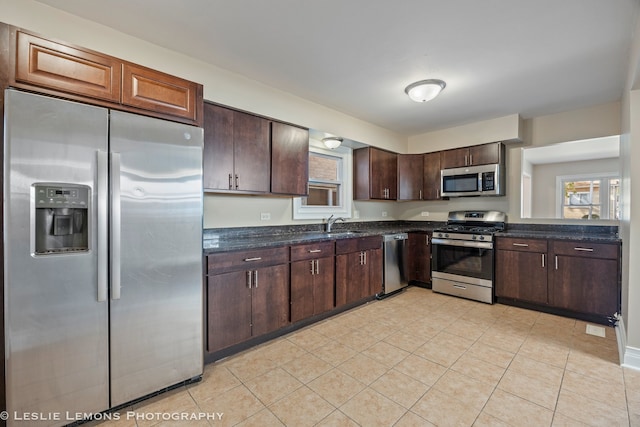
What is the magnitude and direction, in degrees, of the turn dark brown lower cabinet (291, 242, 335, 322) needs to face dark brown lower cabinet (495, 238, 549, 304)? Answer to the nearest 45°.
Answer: approximately 45° to its left

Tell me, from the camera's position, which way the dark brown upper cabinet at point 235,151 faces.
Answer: facing the viewer and to the right of the viewer

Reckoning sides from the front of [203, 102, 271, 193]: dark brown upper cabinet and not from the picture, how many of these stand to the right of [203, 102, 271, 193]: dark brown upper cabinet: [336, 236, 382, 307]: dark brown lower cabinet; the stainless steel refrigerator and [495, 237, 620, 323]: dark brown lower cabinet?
1

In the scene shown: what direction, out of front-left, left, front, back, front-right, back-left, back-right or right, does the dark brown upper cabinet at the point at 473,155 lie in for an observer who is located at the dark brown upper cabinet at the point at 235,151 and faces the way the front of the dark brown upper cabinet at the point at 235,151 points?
front-left

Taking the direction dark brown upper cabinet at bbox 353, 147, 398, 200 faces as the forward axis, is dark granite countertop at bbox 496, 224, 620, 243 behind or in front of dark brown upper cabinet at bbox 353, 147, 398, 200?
in front

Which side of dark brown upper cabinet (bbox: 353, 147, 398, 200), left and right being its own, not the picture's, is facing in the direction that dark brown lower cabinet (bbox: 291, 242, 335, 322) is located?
right

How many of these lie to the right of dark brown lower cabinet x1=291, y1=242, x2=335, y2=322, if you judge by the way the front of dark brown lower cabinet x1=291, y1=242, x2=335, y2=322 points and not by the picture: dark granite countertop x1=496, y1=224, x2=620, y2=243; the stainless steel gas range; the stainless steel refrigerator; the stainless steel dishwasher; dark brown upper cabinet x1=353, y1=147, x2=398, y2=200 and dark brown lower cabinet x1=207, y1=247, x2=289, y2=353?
2

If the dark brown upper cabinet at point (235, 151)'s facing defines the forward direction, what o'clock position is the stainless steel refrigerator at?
The stainless steel refrigerator is roughly at 3 o'clock from the dark brown upper cabinet.

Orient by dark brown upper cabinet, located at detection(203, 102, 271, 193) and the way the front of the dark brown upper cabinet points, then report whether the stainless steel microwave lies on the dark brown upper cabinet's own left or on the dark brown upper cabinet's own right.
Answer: on the dark brown upper cabinet's own left
